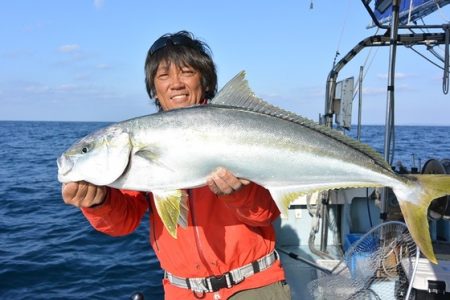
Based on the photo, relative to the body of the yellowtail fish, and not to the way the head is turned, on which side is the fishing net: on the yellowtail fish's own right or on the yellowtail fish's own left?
on the yellowtail fish's own right

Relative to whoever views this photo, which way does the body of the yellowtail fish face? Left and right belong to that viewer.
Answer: facing to the left of the viewer

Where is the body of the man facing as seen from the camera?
toward the camera
